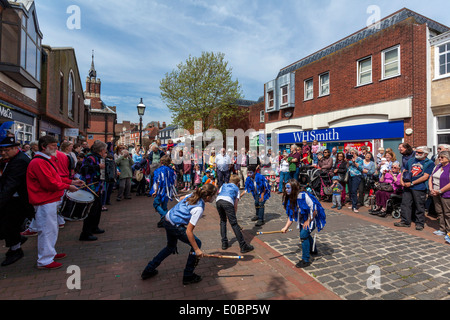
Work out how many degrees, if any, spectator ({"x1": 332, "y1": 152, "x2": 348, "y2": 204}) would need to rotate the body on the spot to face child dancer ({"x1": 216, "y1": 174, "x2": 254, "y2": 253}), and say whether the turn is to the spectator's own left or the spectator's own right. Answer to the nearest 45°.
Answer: approximately 45° to the spectator's own left

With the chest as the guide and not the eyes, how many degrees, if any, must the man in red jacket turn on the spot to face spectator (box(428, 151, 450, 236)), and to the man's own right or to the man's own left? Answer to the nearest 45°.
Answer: approximately 45° to the man's own right

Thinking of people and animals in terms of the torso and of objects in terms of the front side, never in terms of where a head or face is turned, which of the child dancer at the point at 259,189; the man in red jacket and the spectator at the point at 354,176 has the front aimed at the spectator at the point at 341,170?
the man in red jacket

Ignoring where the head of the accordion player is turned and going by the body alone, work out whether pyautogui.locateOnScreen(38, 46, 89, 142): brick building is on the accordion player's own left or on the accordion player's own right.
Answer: on the accordion player's own left

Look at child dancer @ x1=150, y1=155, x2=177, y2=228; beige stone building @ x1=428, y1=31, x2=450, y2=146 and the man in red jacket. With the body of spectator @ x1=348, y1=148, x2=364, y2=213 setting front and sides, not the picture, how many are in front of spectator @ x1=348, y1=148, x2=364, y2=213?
2

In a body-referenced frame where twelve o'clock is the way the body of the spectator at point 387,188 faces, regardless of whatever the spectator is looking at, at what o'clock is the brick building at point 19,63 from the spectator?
The brick building is roughly at 1 o'clock from the spectator.

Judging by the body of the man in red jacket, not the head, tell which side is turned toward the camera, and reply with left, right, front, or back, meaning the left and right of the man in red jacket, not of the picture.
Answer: right

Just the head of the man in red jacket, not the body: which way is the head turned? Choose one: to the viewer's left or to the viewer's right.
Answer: to the viewer's right

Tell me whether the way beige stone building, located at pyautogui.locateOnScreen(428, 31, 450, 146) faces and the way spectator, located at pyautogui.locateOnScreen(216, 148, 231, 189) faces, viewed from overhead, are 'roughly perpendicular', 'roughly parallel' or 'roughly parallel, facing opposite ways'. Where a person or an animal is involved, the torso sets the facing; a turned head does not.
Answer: roughly perpendicular

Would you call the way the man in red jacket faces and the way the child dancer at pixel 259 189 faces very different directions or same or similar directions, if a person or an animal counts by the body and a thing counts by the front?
very different directions

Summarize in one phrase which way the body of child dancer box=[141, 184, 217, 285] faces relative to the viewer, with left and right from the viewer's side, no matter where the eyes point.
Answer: facing to the right of the viewer

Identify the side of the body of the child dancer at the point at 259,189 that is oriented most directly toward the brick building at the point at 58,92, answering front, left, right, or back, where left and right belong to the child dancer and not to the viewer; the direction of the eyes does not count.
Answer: right
